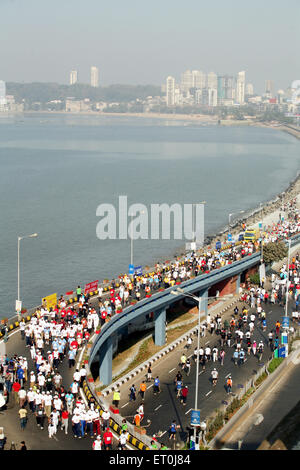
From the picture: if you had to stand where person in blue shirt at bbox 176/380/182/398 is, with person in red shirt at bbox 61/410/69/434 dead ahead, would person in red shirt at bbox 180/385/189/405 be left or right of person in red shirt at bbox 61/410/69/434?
left

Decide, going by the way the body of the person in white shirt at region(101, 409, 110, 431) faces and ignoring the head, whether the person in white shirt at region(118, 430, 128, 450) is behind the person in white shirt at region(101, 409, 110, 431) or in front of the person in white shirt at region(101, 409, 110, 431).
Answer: in front

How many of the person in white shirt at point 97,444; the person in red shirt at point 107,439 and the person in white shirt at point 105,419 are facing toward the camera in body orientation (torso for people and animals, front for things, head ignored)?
3

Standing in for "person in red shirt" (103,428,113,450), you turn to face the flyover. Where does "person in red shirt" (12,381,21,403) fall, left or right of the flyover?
left

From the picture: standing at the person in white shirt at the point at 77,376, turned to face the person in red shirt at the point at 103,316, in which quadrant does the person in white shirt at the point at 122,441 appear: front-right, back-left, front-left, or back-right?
back-right

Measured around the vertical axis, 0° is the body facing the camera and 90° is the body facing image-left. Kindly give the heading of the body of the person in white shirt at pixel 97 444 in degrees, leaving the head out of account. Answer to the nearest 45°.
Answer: approximately 0°
